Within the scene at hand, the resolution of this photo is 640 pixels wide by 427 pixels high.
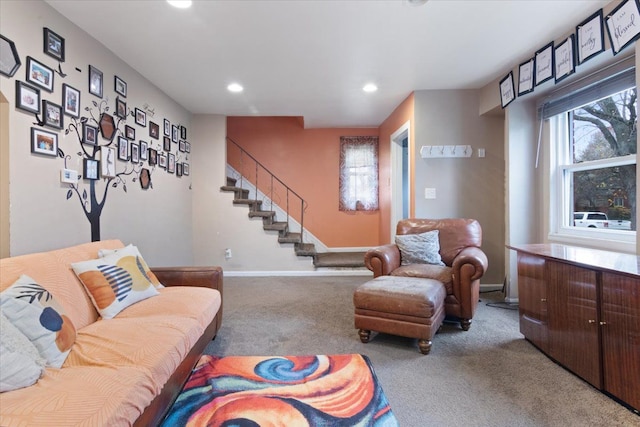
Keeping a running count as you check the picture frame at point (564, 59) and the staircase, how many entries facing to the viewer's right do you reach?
1

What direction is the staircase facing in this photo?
to the viewer's right

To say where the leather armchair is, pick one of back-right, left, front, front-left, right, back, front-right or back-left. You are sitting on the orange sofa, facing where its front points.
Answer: front-left

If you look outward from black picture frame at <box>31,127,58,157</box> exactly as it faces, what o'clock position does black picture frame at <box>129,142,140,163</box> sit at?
black picture frame at <box>129,142,140,163</box> is roughly at 9 o'clock from black picture frame at <box>31,127,58,157</box>.

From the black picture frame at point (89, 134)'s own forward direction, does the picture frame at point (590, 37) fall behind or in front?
in front

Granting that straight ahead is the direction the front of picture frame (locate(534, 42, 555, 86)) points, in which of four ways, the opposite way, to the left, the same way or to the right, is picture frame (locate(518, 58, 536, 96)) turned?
the same way

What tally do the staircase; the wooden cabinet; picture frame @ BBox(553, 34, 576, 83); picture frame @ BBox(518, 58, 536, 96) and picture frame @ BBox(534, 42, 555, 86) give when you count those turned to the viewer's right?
1

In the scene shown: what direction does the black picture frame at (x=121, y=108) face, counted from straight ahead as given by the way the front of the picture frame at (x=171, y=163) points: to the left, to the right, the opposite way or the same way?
the same way

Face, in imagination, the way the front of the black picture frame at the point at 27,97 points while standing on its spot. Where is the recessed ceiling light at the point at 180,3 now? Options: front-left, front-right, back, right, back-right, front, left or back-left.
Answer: front

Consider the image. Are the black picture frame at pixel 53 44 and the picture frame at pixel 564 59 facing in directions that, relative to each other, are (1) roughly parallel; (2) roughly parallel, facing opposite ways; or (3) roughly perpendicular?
roughly parallel, facing opposite ways

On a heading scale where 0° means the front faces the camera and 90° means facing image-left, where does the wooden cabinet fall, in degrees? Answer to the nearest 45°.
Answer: approximately 45°

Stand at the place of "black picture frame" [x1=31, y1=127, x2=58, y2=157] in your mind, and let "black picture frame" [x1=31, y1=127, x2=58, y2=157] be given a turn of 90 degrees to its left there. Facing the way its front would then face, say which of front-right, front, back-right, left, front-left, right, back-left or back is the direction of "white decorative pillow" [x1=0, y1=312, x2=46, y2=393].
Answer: back-right

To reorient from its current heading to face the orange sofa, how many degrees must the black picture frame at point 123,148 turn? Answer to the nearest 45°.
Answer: approximately 45° to its right

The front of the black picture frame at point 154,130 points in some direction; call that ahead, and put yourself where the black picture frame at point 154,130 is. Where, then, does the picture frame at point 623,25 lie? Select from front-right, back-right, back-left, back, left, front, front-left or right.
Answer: front

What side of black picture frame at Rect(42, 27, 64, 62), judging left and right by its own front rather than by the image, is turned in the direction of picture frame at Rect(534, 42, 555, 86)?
front

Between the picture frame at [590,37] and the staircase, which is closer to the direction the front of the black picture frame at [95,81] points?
the picture frame

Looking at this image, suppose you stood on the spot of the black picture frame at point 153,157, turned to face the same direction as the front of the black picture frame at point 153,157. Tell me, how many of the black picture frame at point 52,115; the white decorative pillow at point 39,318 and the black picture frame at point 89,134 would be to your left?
0

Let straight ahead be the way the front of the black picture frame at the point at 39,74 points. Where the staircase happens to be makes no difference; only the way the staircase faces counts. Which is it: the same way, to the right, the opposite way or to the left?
the same way
